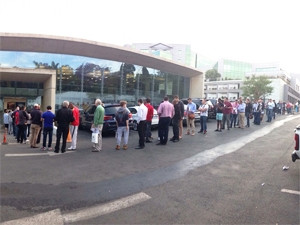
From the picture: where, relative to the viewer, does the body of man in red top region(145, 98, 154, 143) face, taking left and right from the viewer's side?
facing to the left of the viewer

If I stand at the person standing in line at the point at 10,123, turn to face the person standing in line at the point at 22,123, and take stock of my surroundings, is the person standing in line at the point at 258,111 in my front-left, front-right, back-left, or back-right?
front-left

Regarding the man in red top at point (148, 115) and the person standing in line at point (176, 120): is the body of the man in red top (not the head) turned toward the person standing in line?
no

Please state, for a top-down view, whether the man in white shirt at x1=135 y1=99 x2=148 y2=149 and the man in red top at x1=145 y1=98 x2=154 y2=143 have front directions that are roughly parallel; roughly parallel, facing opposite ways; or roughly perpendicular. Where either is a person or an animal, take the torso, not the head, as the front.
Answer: roughly parallel

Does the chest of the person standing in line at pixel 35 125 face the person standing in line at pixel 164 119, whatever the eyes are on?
no

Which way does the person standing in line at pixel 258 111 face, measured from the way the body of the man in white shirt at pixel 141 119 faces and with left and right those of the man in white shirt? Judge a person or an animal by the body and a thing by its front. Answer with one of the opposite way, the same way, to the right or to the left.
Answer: the same way

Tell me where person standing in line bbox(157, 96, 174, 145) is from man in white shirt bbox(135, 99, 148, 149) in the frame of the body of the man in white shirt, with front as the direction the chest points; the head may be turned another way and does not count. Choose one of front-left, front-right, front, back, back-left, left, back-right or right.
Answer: back-right

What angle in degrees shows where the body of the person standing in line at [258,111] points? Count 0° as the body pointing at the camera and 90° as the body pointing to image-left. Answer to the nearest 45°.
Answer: approximately 45°

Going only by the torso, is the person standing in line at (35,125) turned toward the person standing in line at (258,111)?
no

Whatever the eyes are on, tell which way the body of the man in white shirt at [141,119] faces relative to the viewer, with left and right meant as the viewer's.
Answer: facing to the left of the viewer

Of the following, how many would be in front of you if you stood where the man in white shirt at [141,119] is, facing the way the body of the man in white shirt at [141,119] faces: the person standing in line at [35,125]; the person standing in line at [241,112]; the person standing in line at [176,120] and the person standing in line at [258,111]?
1
